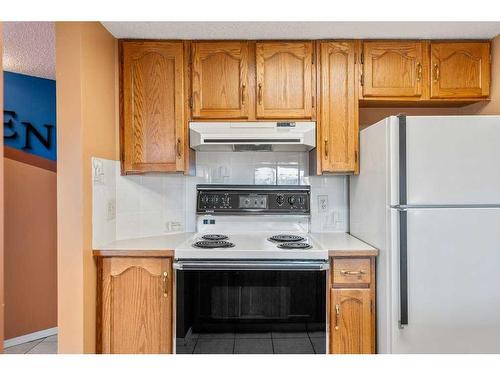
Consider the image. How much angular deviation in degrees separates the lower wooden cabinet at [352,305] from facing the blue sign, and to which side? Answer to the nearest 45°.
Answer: approximately 90° to its right

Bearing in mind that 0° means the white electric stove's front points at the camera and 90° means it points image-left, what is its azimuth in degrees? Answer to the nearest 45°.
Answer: approximately 0°

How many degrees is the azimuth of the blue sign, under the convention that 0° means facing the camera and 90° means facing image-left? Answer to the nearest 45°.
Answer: approximately 315°

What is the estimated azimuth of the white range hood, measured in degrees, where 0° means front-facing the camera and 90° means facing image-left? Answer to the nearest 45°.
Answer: approximately 0°

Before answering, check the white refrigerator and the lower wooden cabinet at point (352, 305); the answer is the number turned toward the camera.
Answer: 2

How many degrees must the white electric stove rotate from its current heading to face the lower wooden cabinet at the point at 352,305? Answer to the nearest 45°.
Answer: approximately 45° to its left
